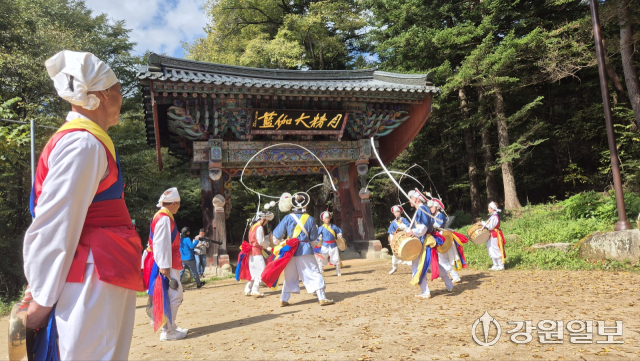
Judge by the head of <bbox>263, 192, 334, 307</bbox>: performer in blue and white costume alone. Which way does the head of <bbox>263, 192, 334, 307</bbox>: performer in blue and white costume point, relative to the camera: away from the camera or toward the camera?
away from the camera

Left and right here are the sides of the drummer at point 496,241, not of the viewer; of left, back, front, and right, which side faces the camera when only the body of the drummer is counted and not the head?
left

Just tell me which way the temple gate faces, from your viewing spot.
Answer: facing the viewer

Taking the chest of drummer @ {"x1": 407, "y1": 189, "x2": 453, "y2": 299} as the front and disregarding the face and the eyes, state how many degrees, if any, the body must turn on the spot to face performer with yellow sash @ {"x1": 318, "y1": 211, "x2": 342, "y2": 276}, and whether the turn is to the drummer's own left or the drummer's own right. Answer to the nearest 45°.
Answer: approximately 45° to the drummer's own right

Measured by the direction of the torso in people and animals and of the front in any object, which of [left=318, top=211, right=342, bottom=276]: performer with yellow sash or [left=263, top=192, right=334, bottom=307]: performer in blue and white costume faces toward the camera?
the performer with yellow sash

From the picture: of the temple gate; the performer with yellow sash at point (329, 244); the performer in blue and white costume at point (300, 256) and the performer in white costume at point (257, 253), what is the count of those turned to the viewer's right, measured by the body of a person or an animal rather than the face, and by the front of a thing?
1

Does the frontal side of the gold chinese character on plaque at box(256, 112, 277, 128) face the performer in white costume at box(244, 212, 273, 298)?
yes

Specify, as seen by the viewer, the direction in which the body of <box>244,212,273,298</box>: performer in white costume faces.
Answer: to the viewer's right

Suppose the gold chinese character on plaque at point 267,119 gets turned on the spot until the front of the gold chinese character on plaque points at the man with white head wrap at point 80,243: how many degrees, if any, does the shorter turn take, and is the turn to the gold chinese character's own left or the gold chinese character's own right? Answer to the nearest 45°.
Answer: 0° — it already faces them

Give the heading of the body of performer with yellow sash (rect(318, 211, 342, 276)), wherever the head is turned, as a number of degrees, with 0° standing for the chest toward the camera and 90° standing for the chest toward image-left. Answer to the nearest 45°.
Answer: approximately 0°

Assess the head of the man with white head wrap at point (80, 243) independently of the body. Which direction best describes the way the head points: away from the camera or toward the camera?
away from the camera

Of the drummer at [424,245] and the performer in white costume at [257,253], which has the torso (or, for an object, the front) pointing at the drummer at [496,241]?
the performer in white costume

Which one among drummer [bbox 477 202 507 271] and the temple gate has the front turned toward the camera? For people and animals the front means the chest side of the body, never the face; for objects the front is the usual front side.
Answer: the temple gate
